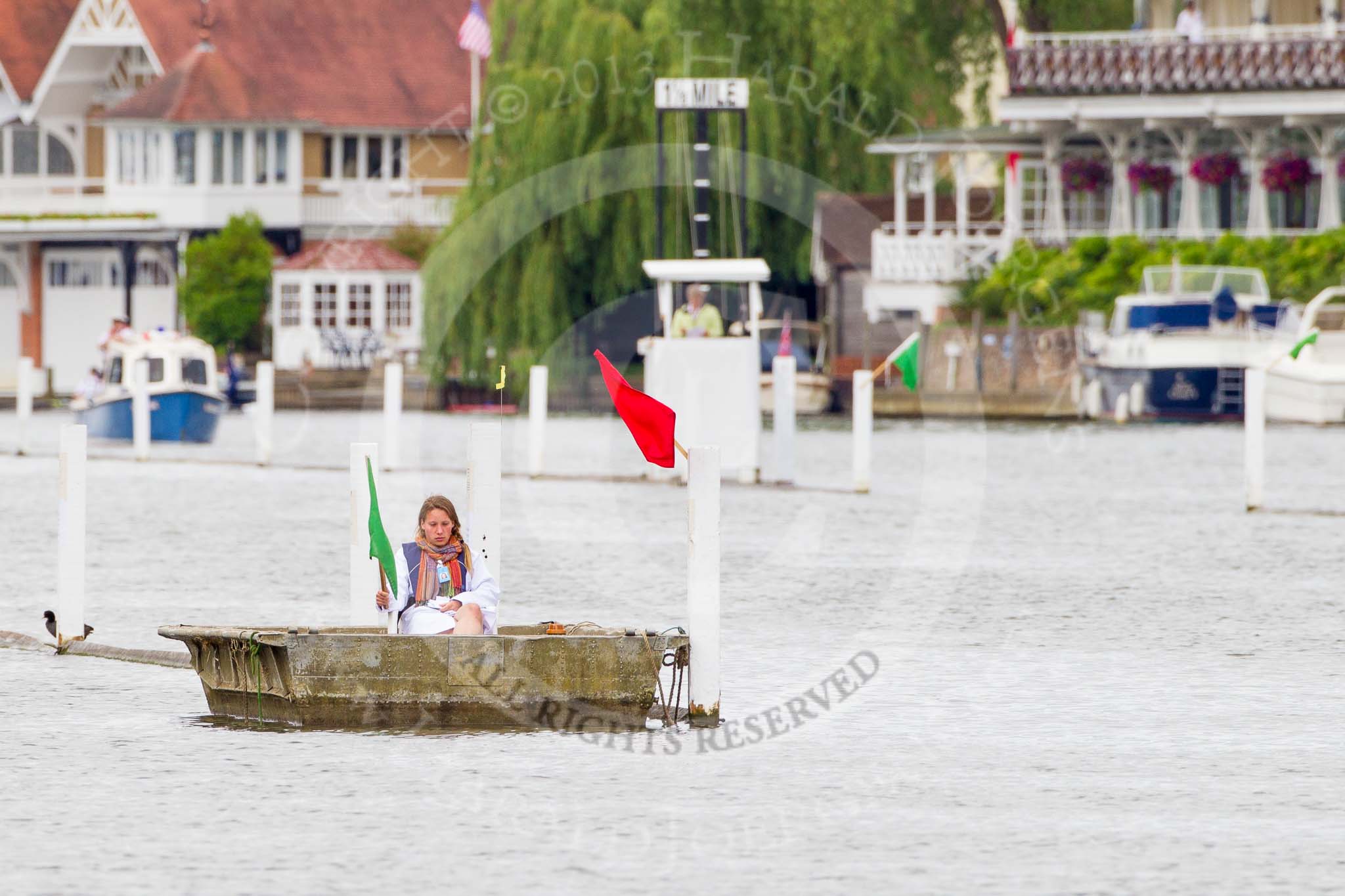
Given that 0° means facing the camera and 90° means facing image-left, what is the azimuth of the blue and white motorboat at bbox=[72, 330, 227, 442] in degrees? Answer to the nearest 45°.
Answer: approximately 315°

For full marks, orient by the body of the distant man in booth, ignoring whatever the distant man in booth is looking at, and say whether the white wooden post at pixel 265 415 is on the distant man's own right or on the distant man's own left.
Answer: on the distant man's own right

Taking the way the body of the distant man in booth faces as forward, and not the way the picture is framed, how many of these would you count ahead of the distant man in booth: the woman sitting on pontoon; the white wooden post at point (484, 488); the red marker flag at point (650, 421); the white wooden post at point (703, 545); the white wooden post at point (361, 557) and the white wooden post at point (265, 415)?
5

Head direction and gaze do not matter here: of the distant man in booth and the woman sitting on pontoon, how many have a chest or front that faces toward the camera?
2

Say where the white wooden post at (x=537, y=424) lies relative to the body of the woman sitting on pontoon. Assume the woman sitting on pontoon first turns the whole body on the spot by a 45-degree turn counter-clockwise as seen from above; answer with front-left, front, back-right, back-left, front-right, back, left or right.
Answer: back-left

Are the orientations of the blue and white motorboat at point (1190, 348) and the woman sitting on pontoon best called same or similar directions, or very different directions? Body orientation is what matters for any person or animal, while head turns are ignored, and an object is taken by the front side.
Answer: very different directions

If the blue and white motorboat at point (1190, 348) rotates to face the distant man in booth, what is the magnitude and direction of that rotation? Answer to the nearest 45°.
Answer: approximately 135° to its left

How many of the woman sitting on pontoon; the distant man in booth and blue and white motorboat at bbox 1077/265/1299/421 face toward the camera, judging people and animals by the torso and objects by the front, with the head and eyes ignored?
2

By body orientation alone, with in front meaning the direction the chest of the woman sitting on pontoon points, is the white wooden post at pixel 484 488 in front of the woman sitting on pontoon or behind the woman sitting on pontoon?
behind

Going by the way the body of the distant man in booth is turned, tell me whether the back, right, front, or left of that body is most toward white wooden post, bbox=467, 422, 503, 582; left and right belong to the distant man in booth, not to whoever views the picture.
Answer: front
